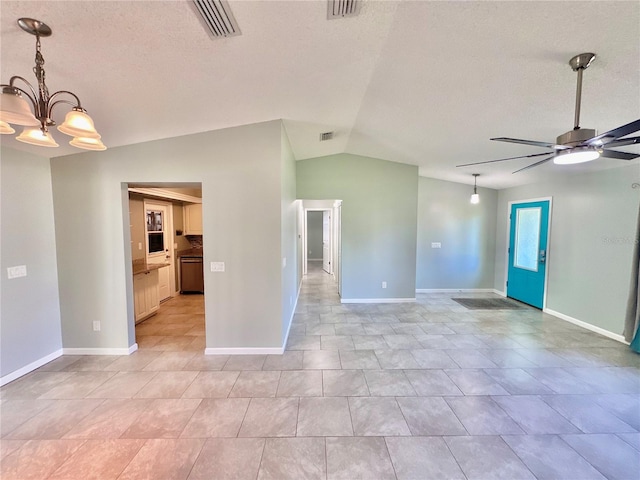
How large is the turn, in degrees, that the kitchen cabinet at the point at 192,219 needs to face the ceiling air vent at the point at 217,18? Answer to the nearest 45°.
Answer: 0° — it already faces it

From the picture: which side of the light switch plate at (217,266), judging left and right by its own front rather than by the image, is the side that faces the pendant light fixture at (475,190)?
left

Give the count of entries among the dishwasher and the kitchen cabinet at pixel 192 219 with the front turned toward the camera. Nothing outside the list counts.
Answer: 2

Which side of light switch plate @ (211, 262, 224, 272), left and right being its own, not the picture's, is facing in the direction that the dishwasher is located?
back

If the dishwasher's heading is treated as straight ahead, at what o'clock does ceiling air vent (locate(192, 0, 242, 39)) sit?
The ceiling air vent is roughly at 12 o'clock from the dishwasher.

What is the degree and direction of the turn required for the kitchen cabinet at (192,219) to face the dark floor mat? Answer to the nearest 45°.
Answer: approximately 45° to its left

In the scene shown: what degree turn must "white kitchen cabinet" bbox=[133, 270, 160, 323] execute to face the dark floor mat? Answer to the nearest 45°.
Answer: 0° — it already faces it
